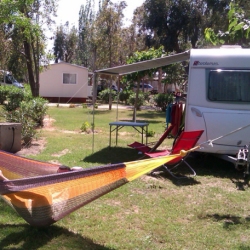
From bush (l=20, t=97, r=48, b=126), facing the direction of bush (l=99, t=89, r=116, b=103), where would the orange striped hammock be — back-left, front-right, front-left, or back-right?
back-right

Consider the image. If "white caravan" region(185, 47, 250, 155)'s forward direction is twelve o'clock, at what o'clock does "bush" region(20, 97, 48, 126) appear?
The bush is roughly at 4 o'clock from the white caravan.

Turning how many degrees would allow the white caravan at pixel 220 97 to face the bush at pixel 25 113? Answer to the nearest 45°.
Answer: approximately 135° to its right

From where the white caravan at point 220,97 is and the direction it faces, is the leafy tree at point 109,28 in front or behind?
behind

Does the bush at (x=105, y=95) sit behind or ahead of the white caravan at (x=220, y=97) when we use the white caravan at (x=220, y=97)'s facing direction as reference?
behind

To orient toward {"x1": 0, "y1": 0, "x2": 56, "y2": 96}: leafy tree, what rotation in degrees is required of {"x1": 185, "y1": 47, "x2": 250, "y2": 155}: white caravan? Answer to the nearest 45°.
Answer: approximately 135° to its right

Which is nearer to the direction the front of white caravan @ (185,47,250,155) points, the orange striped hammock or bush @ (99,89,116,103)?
the orange striped hammock

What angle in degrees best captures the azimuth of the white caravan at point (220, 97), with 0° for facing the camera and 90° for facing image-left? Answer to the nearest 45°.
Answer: approximately 0°
